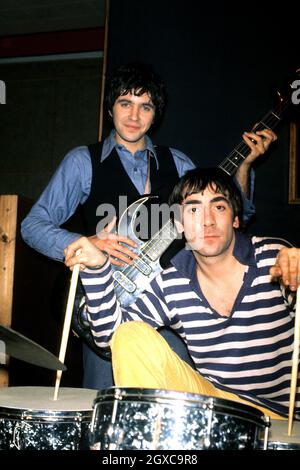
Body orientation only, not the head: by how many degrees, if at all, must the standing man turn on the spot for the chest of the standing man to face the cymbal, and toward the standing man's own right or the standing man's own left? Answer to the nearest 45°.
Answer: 0° — they already face it

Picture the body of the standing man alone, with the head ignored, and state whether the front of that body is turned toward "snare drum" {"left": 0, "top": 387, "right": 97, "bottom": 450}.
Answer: yes

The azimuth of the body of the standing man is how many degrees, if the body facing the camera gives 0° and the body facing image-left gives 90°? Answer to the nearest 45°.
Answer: approximately 0°

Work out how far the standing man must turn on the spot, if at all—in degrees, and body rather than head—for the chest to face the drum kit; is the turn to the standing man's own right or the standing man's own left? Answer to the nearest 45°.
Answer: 0° — they already face it
